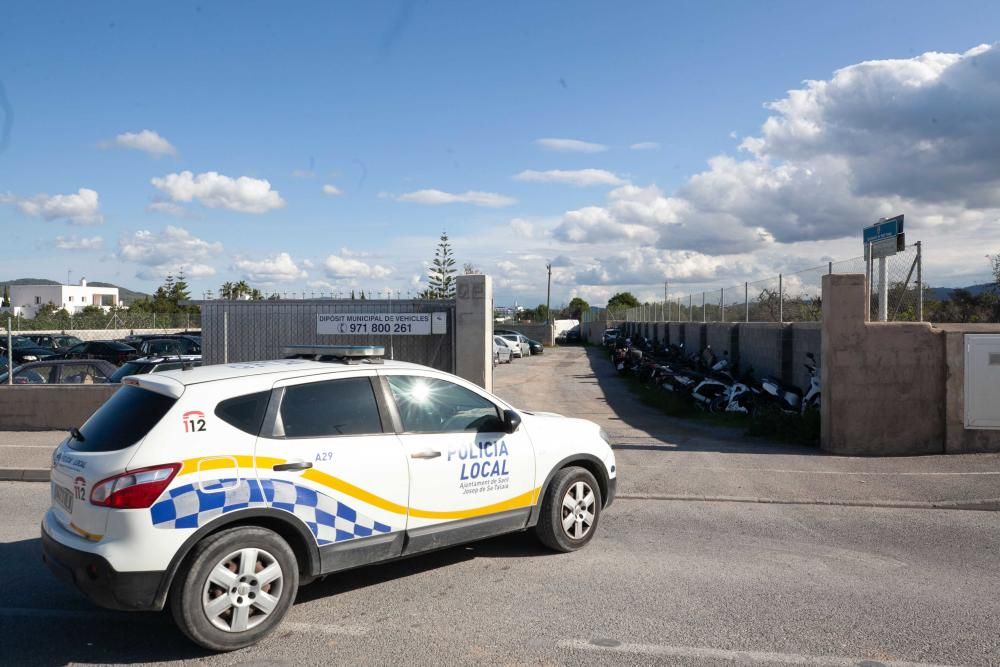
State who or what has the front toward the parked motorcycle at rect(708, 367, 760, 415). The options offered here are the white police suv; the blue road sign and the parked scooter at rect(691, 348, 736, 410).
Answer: the white police suv

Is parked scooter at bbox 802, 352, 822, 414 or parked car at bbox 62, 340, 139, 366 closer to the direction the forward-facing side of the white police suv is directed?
the parked scooter

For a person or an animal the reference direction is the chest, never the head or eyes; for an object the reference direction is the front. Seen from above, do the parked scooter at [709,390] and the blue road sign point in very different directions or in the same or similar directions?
very different directions

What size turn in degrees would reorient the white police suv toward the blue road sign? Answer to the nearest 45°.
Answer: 0° — it already faces it

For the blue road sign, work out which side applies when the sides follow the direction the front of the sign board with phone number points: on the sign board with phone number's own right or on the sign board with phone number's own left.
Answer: on the sign board with phone number's own left

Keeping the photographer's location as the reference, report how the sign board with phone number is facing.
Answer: facing the viewer

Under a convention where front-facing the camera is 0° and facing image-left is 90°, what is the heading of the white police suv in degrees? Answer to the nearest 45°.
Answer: approximately 225°

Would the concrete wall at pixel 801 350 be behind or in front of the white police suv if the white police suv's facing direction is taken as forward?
in front
